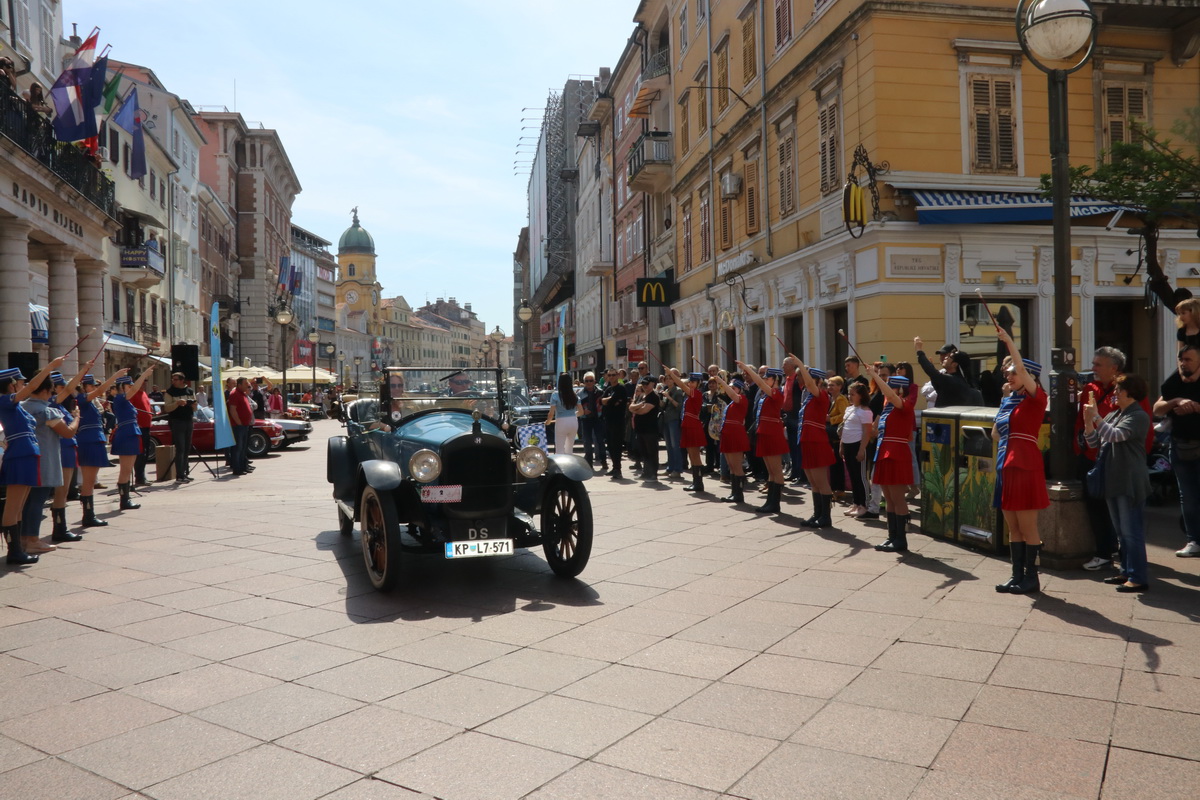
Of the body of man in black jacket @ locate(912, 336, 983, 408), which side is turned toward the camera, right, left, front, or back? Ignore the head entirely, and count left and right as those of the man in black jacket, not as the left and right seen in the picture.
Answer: left

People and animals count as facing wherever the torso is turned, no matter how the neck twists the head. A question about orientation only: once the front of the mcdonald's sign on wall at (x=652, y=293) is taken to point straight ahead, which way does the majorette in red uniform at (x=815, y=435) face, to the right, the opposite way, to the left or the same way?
to the right

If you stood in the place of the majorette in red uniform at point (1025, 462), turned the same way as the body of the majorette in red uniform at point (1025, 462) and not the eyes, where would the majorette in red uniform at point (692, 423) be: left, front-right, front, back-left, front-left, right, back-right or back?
front-right

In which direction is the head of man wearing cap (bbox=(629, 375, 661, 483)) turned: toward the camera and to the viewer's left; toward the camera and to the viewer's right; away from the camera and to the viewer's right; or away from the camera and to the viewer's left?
toward the camera and to the viewer's left

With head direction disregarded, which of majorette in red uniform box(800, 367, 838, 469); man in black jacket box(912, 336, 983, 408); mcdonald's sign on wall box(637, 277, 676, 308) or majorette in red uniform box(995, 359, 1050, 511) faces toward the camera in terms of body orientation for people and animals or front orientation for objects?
the mcdonald's sign on wall

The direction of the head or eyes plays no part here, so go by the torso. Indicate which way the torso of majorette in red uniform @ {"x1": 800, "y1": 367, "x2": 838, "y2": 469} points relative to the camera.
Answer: to the viewer's left

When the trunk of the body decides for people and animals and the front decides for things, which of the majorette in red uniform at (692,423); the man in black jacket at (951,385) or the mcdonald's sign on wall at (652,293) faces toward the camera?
the mcdonald's sign on wall

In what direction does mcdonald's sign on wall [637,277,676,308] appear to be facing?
toward the camera

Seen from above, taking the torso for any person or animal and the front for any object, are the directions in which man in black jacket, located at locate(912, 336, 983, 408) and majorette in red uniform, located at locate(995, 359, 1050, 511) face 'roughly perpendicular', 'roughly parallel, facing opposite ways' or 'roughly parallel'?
roughly parallel

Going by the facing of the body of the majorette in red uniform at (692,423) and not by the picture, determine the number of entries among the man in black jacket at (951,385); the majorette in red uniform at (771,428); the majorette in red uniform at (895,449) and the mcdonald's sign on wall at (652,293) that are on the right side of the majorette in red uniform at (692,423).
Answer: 1

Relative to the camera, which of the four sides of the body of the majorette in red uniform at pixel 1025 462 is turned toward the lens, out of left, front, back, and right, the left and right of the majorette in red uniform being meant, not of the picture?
left

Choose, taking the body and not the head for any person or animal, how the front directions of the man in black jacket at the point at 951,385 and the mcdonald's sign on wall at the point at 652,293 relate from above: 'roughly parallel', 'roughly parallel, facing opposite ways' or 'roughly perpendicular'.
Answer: roughly perpendicular

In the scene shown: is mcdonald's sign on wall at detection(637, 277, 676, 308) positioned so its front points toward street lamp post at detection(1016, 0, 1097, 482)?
yes
